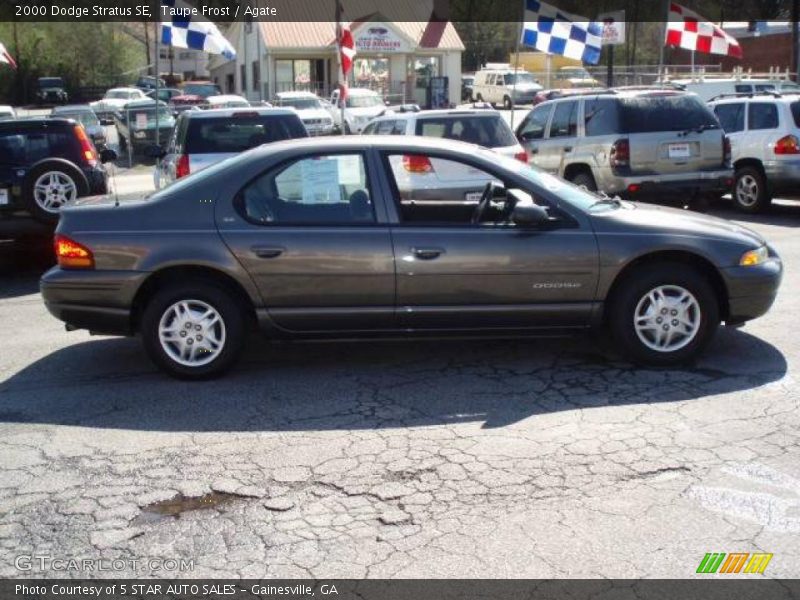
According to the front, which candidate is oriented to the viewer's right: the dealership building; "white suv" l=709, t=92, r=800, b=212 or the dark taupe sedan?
the dark taupe sedan

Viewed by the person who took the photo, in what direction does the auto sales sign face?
facing the viewer

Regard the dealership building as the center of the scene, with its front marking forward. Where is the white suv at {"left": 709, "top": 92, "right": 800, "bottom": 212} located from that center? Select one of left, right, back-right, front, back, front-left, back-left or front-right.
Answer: front

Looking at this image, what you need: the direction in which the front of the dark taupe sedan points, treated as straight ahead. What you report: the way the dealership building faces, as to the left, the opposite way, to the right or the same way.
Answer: to the right

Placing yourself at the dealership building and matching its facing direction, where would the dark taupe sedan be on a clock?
The dark taupe sedan is roughly at 12 o'clock from the dealership building.

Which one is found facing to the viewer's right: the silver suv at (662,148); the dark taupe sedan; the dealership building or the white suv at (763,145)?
the dark taupe sedan

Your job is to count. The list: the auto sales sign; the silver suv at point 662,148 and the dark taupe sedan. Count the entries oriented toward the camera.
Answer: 1

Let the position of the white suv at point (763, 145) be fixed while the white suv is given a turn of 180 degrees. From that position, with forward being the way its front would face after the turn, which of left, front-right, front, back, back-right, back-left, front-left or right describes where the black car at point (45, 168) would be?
right

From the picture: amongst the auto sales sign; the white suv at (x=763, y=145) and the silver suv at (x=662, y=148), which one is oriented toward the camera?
the auto sales sign

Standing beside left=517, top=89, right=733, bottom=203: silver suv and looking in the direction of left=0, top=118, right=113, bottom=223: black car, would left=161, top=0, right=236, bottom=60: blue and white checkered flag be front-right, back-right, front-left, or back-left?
front-right

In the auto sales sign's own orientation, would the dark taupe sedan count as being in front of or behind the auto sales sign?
in front

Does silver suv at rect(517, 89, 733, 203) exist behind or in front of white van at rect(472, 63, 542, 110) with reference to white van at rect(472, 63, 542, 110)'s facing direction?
in front

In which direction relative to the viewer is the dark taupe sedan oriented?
to the viewer's right

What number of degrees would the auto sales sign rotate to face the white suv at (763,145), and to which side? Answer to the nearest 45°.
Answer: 0° — it already faces it

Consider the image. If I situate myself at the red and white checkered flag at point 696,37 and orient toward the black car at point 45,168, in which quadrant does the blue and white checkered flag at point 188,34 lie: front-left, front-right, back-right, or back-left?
front-right

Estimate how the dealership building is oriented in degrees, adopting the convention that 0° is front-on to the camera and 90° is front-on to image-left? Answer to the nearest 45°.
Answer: approximately 0°

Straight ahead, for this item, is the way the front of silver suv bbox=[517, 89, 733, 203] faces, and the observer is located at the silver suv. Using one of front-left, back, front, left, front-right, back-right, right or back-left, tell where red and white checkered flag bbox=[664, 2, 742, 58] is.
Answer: front-right
